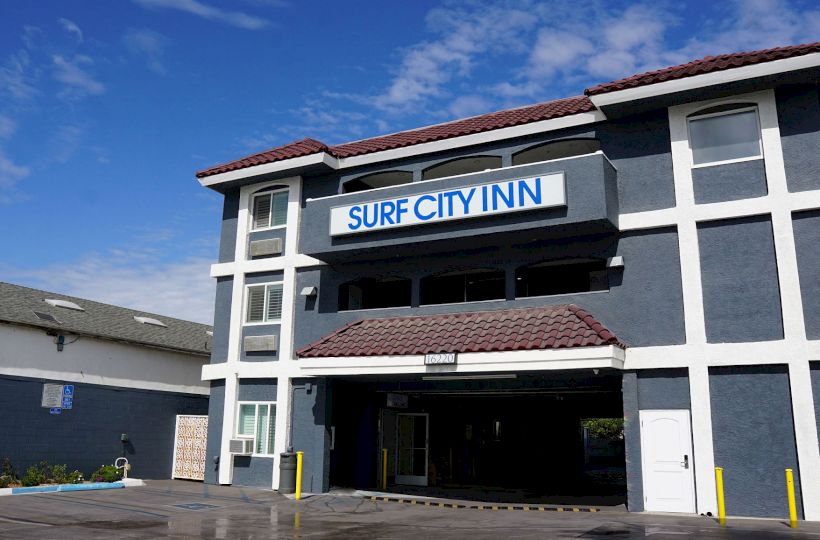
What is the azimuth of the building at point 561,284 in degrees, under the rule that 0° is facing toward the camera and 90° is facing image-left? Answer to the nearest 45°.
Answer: approximately 45°

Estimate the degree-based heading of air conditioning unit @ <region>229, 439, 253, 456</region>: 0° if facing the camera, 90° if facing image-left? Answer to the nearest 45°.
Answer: approximately 45°

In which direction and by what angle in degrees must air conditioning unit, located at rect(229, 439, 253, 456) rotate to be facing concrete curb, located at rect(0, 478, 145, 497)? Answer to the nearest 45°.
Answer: approximately 45° to its right

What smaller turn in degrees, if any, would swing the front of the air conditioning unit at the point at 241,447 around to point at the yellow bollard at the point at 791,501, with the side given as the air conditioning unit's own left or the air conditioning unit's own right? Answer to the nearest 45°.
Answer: approximately 90° to the air conditioning unit's own left

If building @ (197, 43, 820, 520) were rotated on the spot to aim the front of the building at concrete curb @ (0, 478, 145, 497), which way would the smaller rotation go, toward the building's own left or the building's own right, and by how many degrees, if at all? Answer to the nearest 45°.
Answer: approximately 45° to the building's own right

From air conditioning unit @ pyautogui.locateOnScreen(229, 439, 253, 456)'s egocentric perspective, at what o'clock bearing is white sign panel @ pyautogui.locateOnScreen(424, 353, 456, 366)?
The white sign panel is roughly at 9 o'clock from the air conditioning unit.

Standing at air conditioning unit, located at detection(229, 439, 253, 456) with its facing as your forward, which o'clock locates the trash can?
The trash can is roughly at 9 o'clock from the air conditioning unit.

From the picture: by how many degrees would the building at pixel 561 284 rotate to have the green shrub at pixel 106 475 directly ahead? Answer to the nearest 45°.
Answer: approximately 45° to its right

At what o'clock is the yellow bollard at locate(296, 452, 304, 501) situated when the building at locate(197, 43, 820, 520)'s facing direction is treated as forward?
The yellow bollard is roughly at 2 o'clock from the building.
